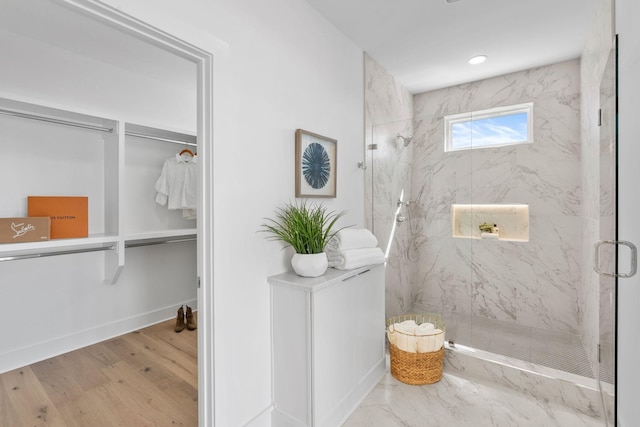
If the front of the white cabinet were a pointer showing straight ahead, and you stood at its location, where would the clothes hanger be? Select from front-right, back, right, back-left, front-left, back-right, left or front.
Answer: back

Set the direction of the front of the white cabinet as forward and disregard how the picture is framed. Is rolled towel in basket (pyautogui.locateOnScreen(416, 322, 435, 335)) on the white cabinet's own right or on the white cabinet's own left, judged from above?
on the white cabinet's own left

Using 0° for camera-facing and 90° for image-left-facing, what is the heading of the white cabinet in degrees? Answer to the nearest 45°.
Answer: approximately 315°

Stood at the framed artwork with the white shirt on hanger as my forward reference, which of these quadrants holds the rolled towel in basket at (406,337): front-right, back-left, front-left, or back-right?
back-right

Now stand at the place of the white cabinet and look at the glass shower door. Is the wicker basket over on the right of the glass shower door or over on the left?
left

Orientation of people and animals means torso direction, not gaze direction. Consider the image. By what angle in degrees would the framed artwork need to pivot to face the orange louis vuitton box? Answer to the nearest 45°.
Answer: approximately 135° to its right

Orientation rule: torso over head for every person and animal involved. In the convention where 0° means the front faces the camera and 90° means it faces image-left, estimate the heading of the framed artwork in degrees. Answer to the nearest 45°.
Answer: approximately 315°
